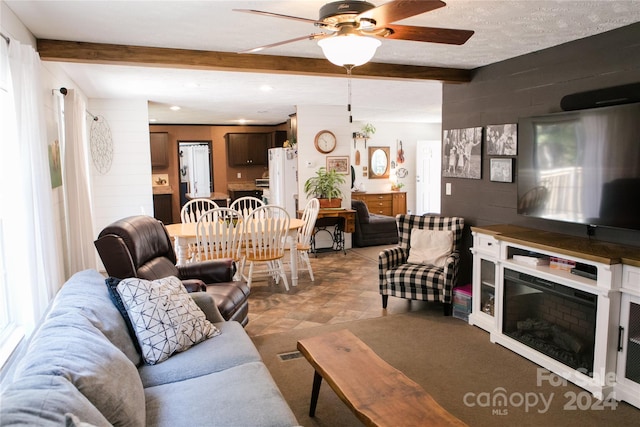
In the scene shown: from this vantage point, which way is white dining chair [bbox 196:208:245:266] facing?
away from the camera

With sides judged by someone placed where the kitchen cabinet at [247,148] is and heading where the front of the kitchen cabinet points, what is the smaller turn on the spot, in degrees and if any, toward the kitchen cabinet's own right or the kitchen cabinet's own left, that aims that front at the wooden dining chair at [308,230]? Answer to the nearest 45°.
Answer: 0° — it already faces it

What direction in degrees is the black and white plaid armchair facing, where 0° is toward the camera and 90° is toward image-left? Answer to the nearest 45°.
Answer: approximately 45°

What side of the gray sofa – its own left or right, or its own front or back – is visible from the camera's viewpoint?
right

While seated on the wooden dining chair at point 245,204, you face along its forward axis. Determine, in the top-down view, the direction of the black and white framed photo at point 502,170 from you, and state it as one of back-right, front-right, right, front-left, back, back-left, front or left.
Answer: front-left

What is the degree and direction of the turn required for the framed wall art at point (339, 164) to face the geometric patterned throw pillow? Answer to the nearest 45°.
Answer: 0° — it already faces it

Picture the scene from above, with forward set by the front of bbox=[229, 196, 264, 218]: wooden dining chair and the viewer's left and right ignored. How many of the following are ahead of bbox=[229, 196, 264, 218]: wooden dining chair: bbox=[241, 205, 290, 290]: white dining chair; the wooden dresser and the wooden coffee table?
2

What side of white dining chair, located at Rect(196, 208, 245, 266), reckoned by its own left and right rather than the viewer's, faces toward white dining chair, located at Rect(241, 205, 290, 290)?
right

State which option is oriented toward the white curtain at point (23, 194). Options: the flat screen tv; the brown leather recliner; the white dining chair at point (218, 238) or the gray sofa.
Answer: the flat screen tv
